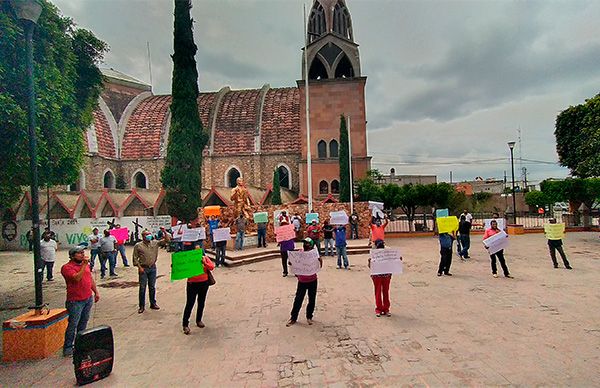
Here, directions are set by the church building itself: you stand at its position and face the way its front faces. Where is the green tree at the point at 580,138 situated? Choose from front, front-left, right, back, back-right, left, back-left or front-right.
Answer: front-right

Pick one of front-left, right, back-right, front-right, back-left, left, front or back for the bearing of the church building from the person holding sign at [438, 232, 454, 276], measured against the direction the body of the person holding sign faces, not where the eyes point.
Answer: back-right

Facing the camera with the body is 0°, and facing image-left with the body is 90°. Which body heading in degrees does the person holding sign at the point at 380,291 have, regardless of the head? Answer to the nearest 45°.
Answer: approximately 0°

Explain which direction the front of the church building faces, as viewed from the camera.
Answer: facing to the right of the viewer

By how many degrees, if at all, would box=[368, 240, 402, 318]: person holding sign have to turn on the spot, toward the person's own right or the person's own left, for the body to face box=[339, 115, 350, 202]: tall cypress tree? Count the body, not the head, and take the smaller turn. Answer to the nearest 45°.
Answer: approximately 180°

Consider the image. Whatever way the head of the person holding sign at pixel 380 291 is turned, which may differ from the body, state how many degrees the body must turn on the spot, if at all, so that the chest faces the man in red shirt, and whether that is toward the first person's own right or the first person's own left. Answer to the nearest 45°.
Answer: approximately 45° to the first person's own right

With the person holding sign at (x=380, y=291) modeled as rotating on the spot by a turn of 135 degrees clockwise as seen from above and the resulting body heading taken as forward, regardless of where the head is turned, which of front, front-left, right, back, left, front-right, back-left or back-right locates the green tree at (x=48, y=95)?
front-left

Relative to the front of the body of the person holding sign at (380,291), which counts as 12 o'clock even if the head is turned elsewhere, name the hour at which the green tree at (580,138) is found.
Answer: The green tree is roughly at 7 o'clock from the person holding sign.
